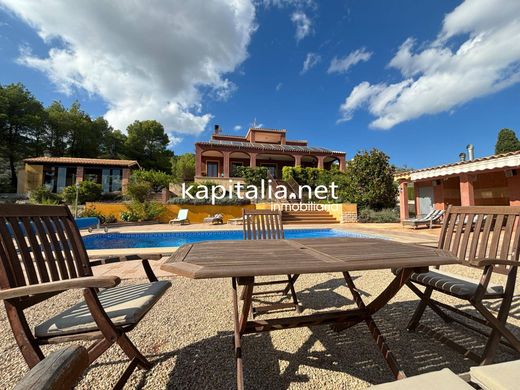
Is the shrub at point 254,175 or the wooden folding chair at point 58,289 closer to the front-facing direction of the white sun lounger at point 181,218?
the wooden folding chair

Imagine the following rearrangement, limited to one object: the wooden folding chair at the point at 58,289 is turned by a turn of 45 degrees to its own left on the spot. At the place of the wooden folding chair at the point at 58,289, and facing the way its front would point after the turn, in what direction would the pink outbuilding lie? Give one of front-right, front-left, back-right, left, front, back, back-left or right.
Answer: front

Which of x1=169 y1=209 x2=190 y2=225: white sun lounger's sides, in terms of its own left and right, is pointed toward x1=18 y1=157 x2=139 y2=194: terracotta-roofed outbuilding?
right

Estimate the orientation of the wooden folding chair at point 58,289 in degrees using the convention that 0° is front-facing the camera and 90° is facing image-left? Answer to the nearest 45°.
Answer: approximately 315°

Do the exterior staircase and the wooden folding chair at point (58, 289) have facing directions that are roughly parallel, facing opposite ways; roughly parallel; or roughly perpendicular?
roughly perpendicular

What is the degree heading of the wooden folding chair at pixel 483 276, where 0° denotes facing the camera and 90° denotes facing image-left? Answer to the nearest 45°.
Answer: approximately 45°

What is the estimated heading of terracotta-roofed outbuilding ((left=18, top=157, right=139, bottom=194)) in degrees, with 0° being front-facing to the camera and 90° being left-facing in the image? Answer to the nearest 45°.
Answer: approximately 0°

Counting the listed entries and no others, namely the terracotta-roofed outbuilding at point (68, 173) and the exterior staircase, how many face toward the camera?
2

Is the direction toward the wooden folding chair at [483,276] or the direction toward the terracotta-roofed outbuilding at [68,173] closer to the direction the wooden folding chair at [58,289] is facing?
the wooden folding chair

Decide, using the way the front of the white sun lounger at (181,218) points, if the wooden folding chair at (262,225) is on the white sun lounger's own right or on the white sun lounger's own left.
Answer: on the white sun lounger's own left

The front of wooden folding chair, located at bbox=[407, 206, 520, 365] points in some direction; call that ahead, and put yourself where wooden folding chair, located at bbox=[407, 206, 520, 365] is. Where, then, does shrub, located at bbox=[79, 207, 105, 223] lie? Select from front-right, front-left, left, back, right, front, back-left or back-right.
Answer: front-right

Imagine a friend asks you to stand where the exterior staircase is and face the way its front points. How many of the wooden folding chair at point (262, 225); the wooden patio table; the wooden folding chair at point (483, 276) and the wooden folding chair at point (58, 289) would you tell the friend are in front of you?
4

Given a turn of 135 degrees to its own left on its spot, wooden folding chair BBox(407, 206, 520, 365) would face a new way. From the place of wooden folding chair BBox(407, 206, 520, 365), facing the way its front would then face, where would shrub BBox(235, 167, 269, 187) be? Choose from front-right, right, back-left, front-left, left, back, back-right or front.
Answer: back-left
